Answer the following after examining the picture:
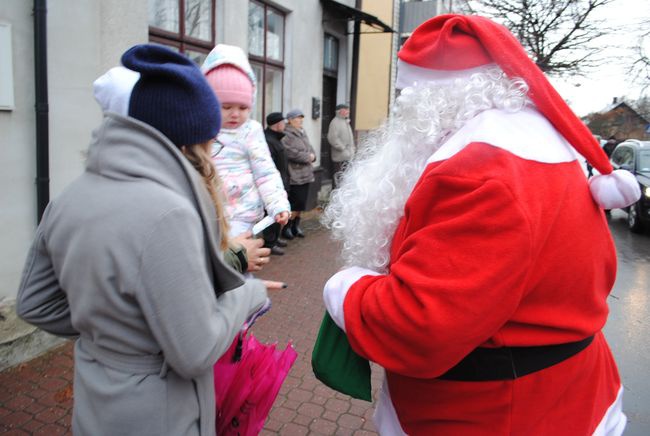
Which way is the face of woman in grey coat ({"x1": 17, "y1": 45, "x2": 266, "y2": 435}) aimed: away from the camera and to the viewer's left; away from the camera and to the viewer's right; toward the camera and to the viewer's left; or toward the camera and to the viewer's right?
away from the camera and to the viewer's right

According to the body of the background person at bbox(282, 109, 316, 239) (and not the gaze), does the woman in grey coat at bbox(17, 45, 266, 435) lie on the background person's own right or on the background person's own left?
on the background person's own right

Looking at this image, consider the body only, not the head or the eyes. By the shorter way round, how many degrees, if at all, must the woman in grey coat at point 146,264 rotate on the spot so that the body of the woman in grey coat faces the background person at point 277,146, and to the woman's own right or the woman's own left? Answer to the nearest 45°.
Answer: approximately 45° to the woman's own left

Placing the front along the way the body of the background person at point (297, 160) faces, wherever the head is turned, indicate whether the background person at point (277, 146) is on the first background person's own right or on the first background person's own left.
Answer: on the first background person's own right

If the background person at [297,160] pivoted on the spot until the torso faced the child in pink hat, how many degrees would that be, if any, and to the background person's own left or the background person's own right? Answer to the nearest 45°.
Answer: approximately 90° to the background person's own right

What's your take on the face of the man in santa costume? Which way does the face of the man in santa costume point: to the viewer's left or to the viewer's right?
to the viewer's left

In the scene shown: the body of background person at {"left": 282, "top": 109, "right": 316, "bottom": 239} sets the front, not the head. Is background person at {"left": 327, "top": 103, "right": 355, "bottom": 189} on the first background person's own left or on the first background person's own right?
on the first background person's own left

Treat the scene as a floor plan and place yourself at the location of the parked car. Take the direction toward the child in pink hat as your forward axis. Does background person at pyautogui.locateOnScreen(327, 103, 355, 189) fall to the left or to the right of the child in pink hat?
right

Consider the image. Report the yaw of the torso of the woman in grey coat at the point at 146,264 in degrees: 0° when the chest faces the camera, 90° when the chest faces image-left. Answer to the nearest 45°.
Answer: approximately 225°
